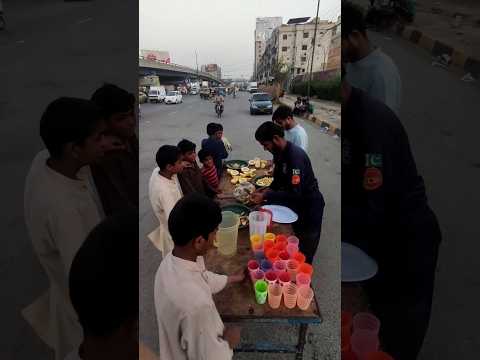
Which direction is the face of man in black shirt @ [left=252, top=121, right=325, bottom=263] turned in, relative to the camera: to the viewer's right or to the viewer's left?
to the viewer's left

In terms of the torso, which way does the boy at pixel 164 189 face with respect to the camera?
to the viewer's right

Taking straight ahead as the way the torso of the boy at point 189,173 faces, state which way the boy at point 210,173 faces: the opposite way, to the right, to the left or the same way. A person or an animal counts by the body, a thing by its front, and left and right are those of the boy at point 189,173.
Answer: the same way

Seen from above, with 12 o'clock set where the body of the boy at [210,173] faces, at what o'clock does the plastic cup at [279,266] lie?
The plastic cup is roughly at 1 o'clock from the boy.

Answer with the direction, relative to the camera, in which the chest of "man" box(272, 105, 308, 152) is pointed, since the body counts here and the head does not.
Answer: to the viewer's left

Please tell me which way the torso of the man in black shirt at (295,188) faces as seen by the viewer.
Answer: to the viewer's left
